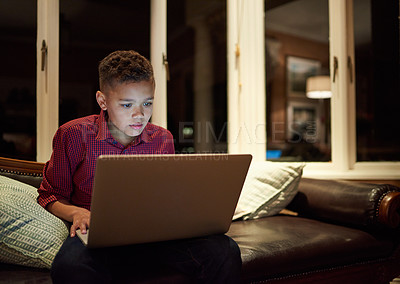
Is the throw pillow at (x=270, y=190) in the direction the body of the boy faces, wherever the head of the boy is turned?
no

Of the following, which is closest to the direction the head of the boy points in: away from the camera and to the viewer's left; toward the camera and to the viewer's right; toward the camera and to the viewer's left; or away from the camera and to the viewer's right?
toward the camera and to the viewer's right

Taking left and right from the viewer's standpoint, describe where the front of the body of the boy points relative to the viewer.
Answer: facing the viewer and to the right of the viewer
